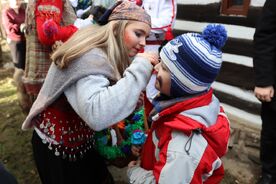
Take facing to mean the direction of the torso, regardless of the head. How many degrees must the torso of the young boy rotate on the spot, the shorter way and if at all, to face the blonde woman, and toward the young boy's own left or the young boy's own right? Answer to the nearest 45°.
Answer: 0° — they already face them

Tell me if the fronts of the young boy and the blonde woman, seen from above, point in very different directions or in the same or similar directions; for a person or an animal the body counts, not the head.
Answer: very different directions

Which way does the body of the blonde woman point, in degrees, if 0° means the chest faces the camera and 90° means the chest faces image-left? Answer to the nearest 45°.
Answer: approximately 270°

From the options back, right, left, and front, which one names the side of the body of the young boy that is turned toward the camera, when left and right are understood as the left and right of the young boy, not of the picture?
left

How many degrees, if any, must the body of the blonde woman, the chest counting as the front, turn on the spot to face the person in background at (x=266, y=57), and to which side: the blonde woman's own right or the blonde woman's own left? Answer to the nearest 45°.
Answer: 0° — they already face them

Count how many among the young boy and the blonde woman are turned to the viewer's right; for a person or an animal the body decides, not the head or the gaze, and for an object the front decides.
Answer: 1

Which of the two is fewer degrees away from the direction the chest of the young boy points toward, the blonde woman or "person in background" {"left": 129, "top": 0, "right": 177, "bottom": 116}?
the blonde woman
